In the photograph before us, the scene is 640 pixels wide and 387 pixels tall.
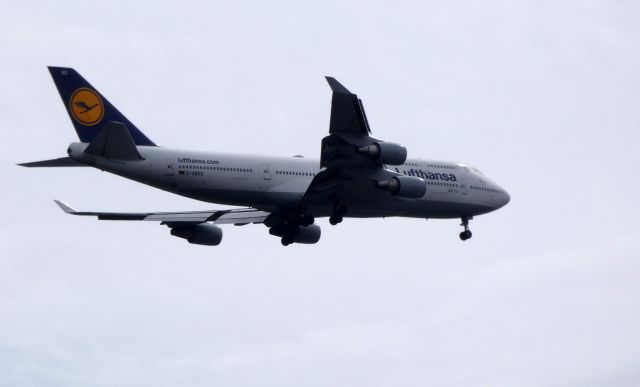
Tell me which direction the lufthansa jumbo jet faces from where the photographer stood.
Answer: facing away from the viewer and to the right of the viewer
